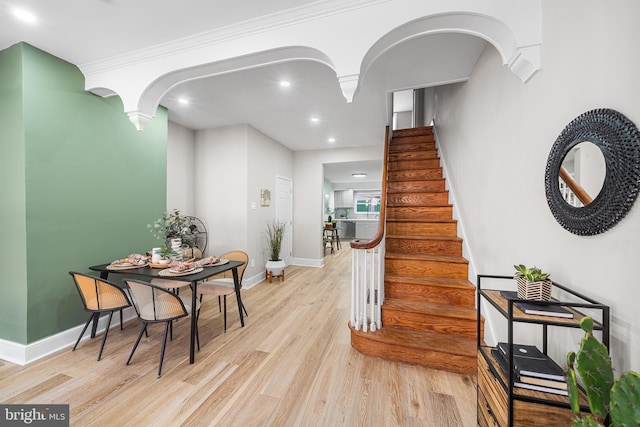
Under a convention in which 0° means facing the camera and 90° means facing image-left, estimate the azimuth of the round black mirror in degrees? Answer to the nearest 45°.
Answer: approximately 45°

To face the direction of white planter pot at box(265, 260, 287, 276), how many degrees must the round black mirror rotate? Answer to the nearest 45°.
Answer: approximately 45° to its right

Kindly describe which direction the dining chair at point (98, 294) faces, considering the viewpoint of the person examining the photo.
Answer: facing away from the viewer and to the right of the viewer

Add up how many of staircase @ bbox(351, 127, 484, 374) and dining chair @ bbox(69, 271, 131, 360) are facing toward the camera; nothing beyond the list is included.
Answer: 1

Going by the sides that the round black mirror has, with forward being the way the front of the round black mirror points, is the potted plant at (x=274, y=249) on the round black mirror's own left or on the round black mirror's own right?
on the round black mirror's own right

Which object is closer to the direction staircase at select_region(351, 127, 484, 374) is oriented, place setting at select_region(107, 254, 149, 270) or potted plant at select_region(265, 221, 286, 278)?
the place setting

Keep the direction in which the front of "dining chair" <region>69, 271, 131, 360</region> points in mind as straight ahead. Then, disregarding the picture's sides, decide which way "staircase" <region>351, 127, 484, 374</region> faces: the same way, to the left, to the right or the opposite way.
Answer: the opposite way

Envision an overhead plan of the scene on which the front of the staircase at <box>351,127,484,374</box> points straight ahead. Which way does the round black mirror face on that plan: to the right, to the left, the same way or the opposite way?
to the right

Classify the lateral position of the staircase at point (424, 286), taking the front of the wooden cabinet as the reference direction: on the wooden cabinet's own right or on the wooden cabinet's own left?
on the wooden cabinet's own right

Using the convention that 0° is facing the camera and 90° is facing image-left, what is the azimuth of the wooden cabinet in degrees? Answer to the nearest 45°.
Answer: approximately 45°

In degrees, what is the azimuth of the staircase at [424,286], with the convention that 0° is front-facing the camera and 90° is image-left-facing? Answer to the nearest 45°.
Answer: approximately 0°

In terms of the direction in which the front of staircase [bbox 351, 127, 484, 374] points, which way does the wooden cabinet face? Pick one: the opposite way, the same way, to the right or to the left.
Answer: to the right
